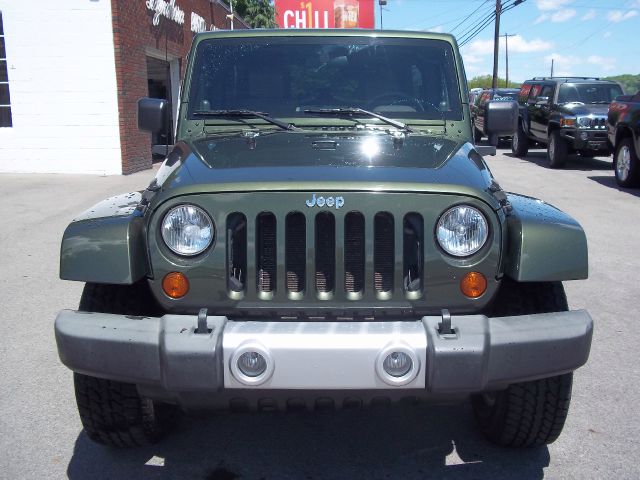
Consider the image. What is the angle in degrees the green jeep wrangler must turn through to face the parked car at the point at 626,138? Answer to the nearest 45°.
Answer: approximately 135° to its left

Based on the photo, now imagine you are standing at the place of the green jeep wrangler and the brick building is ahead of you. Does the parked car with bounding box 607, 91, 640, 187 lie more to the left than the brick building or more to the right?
right

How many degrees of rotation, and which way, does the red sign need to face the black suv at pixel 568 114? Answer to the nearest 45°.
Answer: approximately 45° to its left

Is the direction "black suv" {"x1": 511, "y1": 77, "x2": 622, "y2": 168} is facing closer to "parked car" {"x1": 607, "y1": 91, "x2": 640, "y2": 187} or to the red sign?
the parked car

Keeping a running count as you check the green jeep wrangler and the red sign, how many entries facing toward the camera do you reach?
2

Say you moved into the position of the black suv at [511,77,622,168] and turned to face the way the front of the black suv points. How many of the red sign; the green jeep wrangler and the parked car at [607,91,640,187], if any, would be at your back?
1

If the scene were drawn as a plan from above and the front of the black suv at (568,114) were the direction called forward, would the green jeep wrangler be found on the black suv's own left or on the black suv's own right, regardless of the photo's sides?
on the black suv's own right

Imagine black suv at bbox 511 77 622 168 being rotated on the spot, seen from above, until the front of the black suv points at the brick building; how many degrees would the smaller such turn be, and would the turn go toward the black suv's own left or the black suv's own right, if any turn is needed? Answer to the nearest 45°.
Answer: approximately 90° to the black suv's own right

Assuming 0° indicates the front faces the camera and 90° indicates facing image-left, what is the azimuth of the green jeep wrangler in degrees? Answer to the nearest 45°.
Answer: approximately 0°

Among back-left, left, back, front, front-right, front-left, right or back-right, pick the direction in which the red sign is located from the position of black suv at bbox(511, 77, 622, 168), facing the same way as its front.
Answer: back

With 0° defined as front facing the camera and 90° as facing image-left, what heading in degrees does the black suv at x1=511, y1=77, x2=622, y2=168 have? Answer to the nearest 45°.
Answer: approximately 315°

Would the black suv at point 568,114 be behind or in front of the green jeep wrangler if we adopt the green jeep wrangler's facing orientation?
behind
